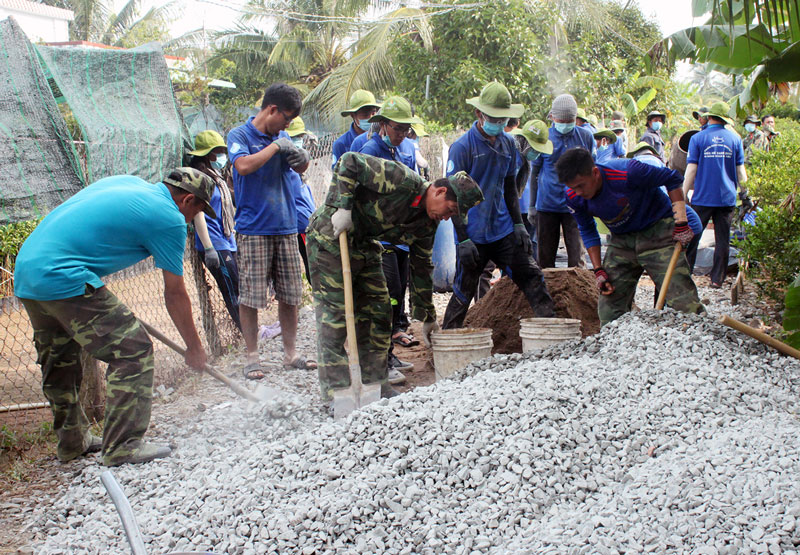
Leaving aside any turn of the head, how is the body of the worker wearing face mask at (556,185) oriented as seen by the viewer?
toward the camera

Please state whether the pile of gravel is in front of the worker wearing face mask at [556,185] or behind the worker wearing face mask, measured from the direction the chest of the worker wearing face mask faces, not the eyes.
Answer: in front

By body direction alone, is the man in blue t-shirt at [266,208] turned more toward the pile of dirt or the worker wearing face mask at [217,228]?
the pile of dirt

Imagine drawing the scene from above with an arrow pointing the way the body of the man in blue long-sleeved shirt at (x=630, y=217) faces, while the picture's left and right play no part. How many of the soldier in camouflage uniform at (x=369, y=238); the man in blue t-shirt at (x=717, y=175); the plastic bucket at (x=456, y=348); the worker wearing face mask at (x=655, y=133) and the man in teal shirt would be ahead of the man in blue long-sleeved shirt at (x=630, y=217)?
3

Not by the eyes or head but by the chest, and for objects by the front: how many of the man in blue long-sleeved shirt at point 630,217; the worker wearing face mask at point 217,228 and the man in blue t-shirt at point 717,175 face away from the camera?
1

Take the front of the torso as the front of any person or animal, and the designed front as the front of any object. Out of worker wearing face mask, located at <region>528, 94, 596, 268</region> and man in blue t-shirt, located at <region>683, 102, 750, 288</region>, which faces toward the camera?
the worker wearing face mask

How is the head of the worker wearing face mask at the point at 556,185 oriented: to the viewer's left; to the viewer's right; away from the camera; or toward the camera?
toward the camera

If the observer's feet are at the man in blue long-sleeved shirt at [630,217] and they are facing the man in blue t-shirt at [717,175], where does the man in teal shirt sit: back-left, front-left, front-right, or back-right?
back-left

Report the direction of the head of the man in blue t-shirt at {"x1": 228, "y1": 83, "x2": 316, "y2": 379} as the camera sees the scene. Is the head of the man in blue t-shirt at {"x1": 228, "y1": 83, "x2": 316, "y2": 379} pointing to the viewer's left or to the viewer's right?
to the viewer's right

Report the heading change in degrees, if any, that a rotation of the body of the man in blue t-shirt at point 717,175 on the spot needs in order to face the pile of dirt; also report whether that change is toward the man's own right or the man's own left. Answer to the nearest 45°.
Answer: approximately 135° to the man's own left

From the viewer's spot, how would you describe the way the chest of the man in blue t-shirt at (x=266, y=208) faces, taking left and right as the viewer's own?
facing the viewer and to the right of the viewer

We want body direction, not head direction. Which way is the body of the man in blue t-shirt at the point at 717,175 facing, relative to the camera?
away from the camera

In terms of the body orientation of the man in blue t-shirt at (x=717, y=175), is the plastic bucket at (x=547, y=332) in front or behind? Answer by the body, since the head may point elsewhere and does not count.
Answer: behind
